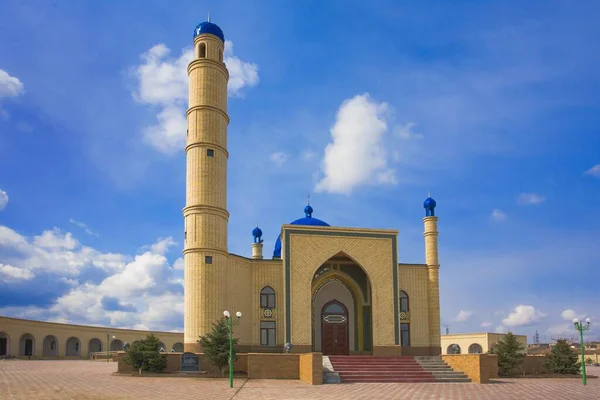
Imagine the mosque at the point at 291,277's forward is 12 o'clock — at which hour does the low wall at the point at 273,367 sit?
The low wall is roughly at 12 o'clock from the mosque.

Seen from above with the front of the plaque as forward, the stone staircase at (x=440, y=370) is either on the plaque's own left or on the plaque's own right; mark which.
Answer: on the plaque's own left

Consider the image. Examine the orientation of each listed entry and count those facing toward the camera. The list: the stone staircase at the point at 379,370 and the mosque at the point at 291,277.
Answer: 2

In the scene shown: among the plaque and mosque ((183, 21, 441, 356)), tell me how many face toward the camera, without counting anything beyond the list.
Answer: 2

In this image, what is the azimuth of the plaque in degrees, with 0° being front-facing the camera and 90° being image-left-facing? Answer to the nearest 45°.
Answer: approximately 0°
